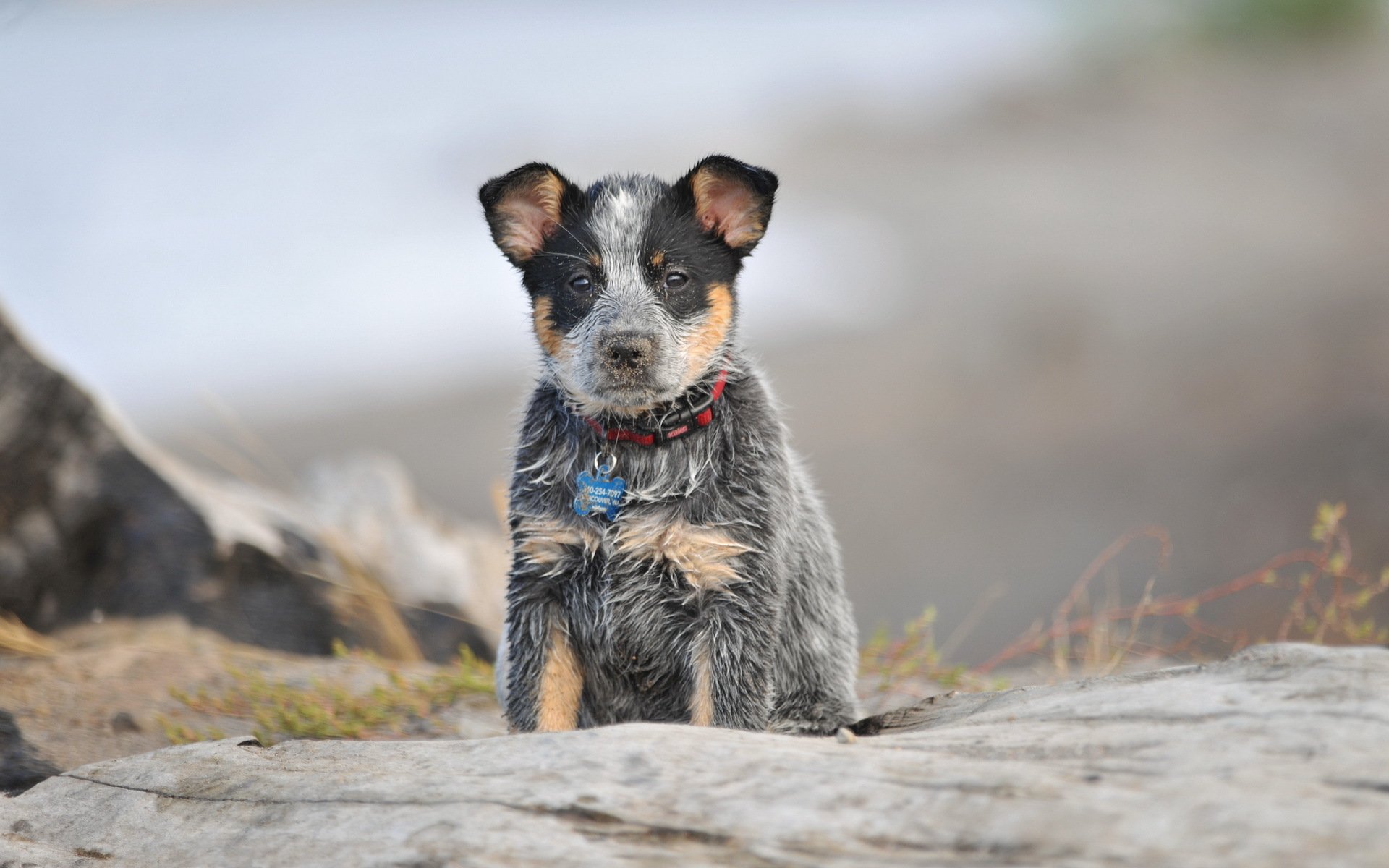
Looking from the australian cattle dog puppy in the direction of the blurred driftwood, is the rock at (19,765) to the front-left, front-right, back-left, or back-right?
front-left

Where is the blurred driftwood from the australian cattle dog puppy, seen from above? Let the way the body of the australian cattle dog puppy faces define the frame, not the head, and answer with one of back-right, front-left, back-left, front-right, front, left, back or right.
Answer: back-right

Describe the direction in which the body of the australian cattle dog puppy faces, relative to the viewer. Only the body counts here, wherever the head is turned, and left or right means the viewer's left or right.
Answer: facing the viewer

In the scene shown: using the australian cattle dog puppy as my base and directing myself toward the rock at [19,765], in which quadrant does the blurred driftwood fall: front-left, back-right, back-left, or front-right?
front-right

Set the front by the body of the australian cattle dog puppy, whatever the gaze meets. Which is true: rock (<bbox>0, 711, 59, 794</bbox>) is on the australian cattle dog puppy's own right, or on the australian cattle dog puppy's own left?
on the australian cattle dog puppy's own right
